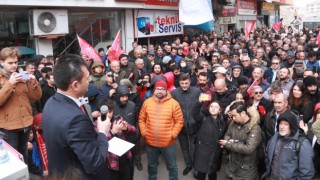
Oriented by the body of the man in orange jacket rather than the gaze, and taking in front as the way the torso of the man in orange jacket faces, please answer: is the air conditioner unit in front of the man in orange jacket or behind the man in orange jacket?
behind

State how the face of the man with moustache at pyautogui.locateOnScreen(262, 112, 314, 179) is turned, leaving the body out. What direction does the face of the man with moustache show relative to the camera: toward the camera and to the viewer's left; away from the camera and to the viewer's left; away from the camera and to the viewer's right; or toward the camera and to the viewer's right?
toward the camera and to the viewer's left

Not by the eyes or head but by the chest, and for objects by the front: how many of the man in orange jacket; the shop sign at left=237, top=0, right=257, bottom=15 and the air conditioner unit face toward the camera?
3

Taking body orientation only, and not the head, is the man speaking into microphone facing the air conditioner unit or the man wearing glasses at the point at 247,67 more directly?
the man wearing glasses

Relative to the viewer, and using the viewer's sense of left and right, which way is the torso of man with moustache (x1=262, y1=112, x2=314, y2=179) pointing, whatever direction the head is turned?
facing the viewer and to the left of the viewer

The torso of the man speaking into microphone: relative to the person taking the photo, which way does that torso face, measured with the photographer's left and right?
facing away from the viewer and to the right of the viewer

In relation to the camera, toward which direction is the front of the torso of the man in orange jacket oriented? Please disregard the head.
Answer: toward the camera

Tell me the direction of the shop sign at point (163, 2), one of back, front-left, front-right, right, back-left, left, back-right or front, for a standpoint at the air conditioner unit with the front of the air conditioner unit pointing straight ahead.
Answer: back-left

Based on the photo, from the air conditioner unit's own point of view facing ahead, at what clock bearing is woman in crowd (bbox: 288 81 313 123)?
The woman in crowd is roughly at 11 o'clock from the air conditioner unit.

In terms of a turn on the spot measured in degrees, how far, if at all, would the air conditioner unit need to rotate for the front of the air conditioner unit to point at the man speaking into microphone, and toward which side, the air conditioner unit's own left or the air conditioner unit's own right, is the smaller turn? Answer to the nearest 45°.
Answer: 0° — it already faces them

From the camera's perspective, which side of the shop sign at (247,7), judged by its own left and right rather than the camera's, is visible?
front

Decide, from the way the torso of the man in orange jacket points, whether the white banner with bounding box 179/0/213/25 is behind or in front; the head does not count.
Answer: behind

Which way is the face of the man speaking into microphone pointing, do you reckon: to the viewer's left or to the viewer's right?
to the viewer's right

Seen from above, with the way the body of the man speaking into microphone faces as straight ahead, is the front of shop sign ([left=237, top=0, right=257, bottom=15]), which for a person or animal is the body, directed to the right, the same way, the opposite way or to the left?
the opposite way

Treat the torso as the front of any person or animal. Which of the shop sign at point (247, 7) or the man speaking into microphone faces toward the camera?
the shop sign

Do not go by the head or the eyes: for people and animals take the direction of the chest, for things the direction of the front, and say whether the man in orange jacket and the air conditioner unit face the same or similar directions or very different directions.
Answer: same or similar directions

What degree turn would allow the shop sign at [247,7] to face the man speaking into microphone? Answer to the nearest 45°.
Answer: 0° — it already faces them
